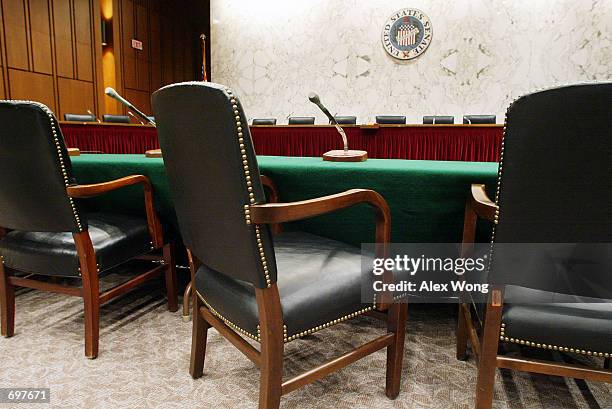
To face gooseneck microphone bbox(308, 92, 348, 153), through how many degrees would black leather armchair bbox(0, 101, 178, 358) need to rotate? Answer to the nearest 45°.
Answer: approximately 45° to its right

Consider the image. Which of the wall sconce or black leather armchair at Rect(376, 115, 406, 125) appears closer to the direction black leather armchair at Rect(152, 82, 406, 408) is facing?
the black leather armchair

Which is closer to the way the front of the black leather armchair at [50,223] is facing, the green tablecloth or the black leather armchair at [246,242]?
the green tablecloth

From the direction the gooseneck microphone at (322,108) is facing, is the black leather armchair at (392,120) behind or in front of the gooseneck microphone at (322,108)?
behind

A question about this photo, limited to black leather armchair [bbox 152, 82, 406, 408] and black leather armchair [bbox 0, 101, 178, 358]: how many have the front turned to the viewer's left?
0

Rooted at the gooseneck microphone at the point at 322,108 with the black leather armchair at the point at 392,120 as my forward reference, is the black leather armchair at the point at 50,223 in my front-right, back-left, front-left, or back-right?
back-left

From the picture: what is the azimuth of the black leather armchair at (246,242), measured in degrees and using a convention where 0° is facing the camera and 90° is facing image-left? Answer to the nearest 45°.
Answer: approximately 225°

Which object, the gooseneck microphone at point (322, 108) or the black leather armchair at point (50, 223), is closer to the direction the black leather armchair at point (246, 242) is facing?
the gooseneck microphone

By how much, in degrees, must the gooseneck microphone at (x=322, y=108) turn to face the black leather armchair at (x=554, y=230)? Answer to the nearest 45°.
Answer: approximately 90° to its left

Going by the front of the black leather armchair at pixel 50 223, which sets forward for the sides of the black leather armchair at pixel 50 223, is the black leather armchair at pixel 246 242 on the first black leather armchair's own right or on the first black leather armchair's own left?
on the first black leather armchair's own right

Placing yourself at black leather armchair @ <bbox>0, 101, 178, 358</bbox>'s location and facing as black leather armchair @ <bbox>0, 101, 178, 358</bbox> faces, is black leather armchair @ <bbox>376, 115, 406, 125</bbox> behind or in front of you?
in front

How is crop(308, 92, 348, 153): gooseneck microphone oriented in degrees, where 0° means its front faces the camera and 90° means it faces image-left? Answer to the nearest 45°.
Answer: approximately 45°

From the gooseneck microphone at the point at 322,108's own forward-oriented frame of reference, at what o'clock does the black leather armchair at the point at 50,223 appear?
The black leather armchair is roughly at 1 o'clock from the gooseneck microphone.

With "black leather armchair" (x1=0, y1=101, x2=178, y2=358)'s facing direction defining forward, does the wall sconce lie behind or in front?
in front

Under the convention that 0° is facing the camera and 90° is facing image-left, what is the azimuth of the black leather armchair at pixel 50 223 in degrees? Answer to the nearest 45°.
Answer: approximately 225°

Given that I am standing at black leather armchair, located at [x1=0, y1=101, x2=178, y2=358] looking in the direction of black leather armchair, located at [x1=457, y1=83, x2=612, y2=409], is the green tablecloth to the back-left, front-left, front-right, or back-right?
front-left

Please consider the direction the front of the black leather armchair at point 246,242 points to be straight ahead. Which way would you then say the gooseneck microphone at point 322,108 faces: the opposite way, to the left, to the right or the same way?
the opposite way
